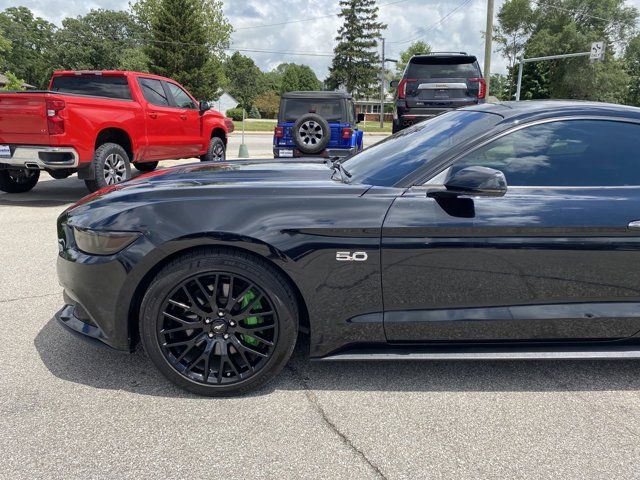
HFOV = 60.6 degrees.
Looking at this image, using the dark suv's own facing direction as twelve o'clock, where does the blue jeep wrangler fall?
The blue jeep wrangler is roughly at 8 o'clock from the dark suv.

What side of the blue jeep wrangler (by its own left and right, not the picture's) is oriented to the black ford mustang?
back

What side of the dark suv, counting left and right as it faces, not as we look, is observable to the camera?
back

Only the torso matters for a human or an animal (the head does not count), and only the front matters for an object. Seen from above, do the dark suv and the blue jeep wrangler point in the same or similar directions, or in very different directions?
same or similar directions

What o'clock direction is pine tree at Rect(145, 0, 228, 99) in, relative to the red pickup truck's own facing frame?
The pine tree is roughly at 11 o'clock from the red pickup truck.

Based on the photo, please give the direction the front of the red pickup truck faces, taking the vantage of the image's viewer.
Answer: facing away from the viewer and to the right of the viewer

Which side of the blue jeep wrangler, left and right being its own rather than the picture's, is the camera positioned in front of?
back

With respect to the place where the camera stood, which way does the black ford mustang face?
facing to the left of the viewer

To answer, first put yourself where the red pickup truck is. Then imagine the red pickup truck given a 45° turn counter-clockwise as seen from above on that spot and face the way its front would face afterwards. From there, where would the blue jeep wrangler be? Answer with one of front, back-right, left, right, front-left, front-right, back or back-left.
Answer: right

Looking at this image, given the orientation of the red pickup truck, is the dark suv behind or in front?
in front

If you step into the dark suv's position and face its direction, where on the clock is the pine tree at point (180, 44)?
The pine tree is roughly at 11 o'clock from the dark suv.

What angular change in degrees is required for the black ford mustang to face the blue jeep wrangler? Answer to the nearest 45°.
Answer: approximately 90° to its right

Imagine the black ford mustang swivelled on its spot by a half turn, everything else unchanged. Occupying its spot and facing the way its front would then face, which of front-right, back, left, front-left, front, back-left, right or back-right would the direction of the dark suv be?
left

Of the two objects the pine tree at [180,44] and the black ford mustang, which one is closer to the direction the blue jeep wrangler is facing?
the pine tree

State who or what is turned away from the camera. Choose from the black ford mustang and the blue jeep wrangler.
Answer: the blue jeep wrangler

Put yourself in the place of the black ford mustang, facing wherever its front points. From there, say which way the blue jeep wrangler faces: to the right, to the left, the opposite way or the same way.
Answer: to the right

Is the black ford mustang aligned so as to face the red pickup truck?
no

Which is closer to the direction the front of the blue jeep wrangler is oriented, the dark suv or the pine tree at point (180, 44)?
the pine tree
